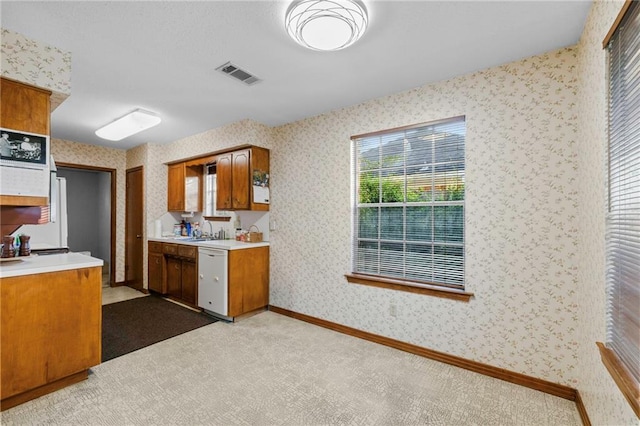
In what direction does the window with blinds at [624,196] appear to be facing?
to the viewer's left

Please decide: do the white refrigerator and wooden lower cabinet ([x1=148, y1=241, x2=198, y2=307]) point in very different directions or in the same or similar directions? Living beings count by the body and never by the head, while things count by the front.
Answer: very different directions

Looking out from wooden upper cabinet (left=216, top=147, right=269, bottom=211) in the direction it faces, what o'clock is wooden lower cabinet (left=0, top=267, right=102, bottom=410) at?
The wooden lower cabinet is roughly at 12 o'clock from the wooden upper cabinet.

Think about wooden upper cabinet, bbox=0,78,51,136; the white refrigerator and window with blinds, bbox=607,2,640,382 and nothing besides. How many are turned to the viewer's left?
1

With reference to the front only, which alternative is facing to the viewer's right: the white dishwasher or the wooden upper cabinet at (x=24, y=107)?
the wooden upper cabinet

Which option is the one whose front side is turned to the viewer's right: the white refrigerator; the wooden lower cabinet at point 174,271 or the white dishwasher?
the white refrigerator

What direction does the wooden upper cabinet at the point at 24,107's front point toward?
to the viewer's right

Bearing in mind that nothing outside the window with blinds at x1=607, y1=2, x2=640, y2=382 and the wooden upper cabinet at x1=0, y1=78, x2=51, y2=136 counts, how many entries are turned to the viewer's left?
1

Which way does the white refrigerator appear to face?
to the viewer's right
